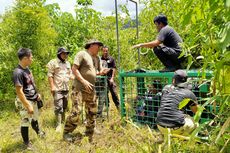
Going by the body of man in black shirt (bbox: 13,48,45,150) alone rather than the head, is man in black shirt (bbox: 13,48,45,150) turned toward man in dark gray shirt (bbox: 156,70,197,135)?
yes

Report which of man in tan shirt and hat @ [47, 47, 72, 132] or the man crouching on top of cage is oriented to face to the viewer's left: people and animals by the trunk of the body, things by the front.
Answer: the man crouching on top of cage

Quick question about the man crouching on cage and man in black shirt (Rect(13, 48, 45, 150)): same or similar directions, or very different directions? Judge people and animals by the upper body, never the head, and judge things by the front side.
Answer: very different directions

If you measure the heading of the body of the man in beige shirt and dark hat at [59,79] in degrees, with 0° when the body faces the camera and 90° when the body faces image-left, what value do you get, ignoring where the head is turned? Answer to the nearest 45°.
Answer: approximately 315°

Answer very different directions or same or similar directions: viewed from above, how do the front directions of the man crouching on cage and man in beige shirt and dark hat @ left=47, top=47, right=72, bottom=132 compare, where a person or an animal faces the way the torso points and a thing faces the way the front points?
very different directions

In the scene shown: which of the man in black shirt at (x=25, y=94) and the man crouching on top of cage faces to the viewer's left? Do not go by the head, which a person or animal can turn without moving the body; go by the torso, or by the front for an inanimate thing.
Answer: the man crouching on top of cage

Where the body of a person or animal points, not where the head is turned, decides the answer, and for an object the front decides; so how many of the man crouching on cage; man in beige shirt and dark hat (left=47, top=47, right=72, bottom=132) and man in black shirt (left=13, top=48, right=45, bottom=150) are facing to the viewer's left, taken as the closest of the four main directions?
1

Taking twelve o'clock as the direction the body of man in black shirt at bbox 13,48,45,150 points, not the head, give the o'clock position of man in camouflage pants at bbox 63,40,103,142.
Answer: The man in camouflage pants is roughly at 11 o'clock from the man in black shirt.

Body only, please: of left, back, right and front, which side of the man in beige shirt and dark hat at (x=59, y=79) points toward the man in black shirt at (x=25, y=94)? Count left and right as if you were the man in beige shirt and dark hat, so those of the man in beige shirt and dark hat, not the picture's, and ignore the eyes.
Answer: right

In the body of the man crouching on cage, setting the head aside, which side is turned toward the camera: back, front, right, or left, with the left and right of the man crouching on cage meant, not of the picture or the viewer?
left
